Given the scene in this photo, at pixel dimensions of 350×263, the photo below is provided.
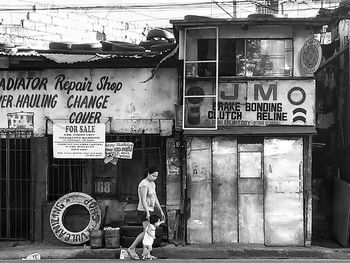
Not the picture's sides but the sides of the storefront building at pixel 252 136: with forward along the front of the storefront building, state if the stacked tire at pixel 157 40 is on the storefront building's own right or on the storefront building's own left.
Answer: on the storefront building's own right

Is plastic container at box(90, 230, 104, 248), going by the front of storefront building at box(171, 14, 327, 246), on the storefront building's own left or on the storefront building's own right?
on the storefront building's own right

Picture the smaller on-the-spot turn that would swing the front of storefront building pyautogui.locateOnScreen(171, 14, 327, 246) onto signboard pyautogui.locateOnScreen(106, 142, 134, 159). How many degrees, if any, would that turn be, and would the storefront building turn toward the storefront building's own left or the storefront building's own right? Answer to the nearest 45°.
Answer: approximately 90° to the storefront building's own right

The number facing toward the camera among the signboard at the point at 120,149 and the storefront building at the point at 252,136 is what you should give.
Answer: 2

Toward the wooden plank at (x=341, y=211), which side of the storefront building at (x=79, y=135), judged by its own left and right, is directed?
left

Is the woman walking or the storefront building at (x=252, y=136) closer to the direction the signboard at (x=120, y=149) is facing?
the woman walking
